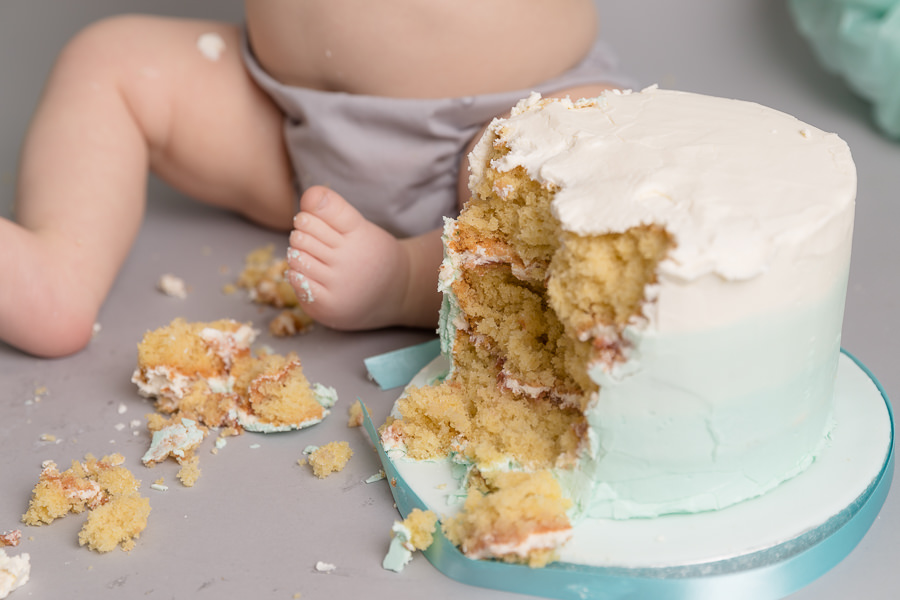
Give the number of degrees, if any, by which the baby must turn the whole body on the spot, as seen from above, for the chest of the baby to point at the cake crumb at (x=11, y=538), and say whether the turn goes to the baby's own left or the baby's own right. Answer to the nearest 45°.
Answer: approximately 45° to the baby's own right

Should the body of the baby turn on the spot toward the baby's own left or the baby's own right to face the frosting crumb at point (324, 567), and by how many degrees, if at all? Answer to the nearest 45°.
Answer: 0° — they already face it

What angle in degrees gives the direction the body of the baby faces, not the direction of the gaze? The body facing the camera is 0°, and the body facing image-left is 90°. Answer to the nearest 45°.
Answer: approximately 0°

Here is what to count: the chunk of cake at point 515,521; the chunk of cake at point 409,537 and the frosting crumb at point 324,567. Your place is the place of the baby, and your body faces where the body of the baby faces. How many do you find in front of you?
3

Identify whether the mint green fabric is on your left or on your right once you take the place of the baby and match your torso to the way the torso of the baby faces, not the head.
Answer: on your left

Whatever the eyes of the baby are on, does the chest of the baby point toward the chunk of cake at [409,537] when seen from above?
yes
